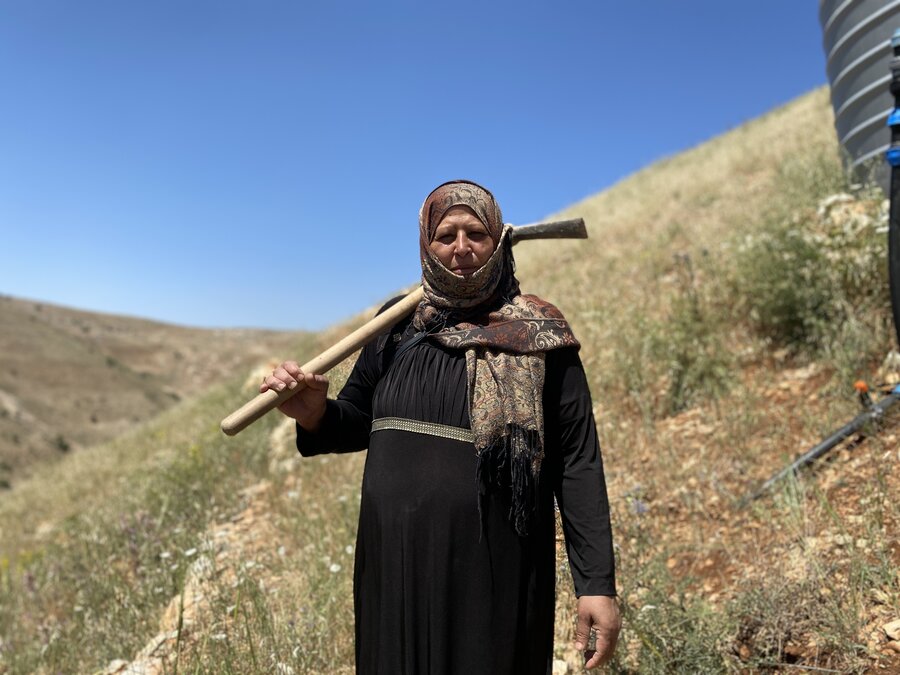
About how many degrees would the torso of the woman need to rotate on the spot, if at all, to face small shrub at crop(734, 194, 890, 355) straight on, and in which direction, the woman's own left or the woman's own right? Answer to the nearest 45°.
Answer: approximately 135° to the woman's own left

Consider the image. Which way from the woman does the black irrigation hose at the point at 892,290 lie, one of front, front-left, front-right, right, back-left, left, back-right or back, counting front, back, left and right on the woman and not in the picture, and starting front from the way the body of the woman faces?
back-left

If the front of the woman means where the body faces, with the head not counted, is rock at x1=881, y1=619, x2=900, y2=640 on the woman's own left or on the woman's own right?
on the woman's own left

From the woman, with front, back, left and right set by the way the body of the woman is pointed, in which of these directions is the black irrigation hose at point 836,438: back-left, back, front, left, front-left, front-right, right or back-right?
back-left

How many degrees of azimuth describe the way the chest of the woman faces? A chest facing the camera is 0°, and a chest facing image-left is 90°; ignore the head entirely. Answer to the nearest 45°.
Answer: approximately 0°
